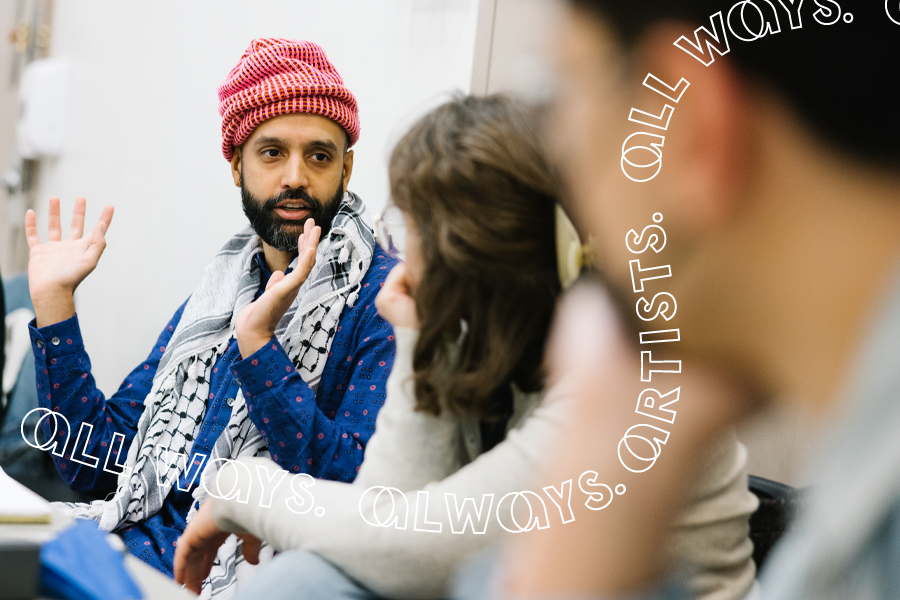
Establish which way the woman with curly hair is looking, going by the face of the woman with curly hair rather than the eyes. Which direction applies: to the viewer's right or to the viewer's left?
to the viewer's left

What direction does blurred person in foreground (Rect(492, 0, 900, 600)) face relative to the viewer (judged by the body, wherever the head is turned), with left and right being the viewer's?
facing away from the viewer and to the left of the viewer

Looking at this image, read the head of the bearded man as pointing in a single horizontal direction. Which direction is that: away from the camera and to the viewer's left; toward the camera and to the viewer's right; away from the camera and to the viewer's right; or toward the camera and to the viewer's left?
toward the camera and to the viewer's right
